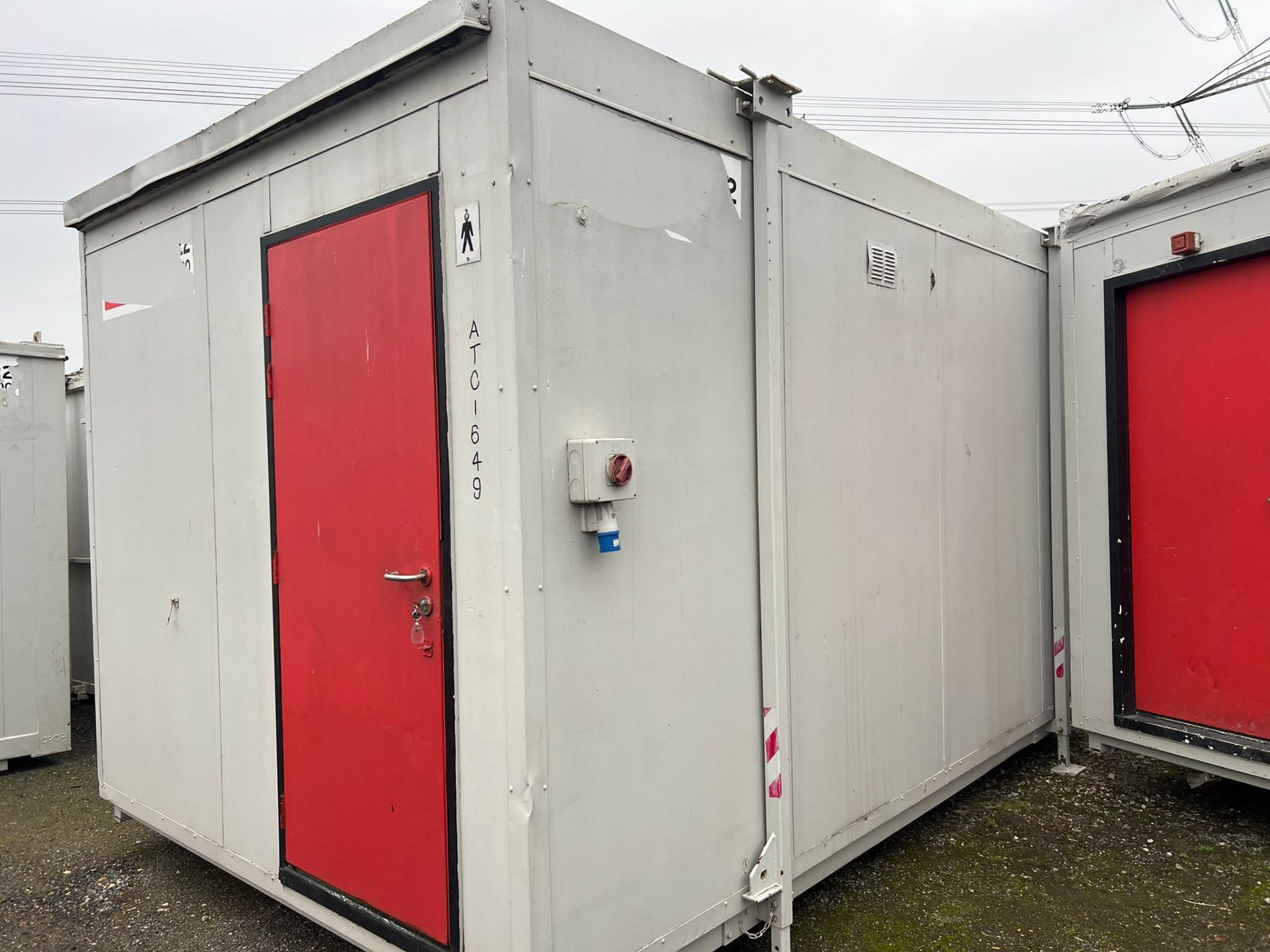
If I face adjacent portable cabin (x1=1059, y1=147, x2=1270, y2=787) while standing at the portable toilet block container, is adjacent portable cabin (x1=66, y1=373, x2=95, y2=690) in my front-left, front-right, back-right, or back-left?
back-left

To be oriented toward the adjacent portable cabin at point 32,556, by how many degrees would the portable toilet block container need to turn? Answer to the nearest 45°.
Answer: approximately 90° to its right

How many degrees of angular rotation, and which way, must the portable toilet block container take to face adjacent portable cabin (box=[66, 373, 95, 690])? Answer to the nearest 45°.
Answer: approximately 90° to its right

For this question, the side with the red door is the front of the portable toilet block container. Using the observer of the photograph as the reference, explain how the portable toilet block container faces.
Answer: facing the viewer and to the left of the viewer

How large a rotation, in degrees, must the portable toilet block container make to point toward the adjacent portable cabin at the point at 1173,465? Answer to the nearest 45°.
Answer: approximately 135° to its left

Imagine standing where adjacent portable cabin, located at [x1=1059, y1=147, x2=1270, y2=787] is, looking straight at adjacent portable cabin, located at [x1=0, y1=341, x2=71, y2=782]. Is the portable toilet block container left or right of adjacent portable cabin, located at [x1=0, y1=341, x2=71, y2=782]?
left

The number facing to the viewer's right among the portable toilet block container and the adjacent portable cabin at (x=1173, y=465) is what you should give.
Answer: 0
